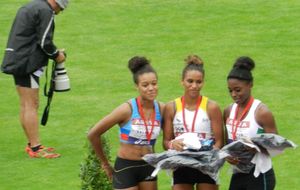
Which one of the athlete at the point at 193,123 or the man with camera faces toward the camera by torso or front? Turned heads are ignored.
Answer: the athlete

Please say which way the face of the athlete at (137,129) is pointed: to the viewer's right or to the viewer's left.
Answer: to the viewer's right

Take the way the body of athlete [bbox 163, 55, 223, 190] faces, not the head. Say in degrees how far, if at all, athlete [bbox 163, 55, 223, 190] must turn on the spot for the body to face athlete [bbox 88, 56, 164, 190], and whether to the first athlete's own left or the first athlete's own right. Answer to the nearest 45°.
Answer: approximately 90° to the first athlete's own right

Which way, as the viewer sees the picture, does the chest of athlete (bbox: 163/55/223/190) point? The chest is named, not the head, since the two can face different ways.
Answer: toward the camera

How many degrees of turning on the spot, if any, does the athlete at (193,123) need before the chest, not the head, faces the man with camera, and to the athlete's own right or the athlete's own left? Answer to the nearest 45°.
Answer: approximately 135° to the athlete's own right

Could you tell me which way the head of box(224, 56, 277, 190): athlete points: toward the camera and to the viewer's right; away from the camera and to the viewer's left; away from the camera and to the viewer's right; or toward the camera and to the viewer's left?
toward the camera and to the viewer's left

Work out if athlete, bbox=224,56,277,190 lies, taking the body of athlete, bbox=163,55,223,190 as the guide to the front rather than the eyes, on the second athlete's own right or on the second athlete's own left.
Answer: on the second athlete's own left

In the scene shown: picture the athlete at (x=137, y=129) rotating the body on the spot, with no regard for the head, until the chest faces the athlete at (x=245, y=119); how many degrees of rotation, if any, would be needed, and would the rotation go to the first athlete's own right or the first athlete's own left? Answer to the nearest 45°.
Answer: approximately 45° to the first athlete's own left

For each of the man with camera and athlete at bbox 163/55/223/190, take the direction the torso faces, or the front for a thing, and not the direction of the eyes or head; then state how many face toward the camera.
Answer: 1

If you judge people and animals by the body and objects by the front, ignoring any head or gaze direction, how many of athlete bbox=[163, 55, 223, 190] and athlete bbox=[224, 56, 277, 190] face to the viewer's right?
0

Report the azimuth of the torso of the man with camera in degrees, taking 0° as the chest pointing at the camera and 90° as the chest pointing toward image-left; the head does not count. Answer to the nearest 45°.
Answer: approximately 270°

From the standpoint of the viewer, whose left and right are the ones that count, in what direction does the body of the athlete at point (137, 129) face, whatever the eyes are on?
facing the viewer and to the right of the viewer

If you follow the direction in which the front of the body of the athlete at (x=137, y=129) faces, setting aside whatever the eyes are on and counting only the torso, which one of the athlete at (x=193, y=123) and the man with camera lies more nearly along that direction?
the athlete

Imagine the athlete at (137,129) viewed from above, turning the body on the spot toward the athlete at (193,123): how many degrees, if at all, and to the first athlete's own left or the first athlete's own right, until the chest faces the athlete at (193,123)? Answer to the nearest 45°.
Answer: approximately 45° to the first athlete's own left
